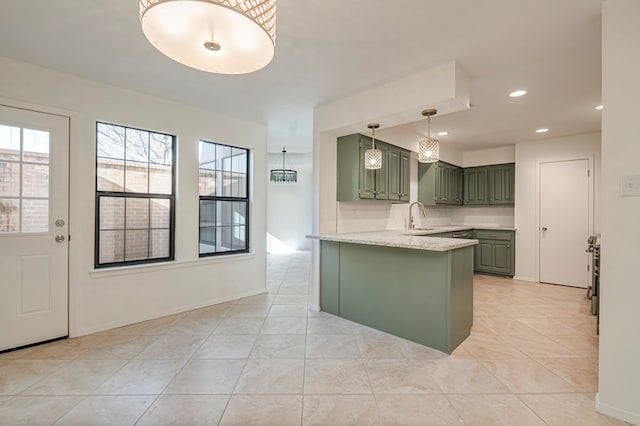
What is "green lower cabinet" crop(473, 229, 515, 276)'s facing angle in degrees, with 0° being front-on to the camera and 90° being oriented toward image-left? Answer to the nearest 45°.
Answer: approximately 0°

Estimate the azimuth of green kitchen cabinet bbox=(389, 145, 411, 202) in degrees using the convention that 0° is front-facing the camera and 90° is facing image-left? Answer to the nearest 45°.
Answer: approximately 315°

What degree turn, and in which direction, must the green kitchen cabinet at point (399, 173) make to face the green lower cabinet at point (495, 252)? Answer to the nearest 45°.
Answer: approximately 90° to its left

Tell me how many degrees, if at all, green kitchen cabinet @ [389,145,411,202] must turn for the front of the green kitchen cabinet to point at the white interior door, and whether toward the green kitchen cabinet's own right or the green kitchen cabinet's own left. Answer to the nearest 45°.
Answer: approximately 90° to the green kitchen cabinet's own left

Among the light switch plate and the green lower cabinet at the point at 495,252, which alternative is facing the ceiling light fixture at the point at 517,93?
the green lower cabinet

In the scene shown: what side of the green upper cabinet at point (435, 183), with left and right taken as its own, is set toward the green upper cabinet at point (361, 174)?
right

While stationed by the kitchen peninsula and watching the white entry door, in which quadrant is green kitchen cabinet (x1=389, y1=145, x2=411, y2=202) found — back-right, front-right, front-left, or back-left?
back-right

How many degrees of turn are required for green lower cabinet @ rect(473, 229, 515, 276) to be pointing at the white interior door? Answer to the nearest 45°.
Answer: approximately 90° to its left

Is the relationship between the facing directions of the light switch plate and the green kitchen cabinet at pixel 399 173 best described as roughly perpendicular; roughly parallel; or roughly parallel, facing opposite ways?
roughly perpendicular

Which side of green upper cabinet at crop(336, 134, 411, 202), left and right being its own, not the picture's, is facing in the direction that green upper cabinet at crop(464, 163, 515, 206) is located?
left

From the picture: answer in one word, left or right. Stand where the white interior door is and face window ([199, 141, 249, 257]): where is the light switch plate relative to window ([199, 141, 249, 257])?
left
